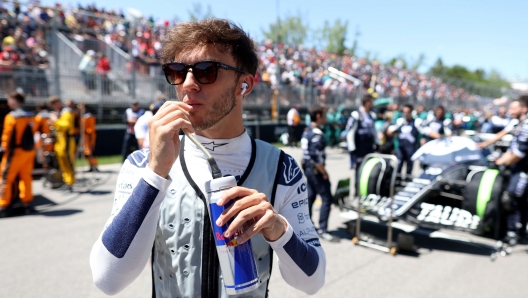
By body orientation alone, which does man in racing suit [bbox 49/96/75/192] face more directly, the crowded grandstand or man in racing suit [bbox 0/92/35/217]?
the man in racing suit

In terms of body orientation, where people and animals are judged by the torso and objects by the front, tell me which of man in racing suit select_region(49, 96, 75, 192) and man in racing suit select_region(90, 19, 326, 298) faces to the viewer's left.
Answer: man in racing suit select_region(49, 96, 75, 192)

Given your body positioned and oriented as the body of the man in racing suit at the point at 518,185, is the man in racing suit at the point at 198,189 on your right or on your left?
on your left

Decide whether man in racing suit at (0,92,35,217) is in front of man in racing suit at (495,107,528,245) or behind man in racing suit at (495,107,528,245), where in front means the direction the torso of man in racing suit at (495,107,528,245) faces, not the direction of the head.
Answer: in front

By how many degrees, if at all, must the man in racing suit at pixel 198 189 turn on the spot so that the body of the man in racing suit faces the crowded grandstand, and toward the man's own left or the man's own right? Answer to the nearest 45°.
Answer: approximately 180°

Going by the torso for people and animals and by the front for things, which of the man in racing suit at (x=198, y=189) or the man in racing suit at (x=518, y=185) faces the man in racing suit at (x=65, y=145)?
the man in racing suit at (x=518, y=185)

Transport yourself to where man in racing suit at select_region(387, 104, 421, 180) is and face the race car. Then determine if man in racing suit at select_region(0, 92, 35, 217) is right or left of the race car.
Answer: right

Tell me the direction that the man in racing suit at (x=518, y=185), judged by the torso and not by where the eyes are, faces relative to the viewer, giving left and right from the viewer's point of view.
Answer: facing to the left of the viewer

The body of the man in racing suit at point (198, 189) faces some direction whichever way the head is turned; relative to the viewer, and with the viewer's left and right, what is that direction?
facing the viewer

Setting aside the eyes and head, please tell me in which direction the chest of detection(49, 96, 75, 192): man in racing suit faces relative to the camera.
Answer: to the viewer's left

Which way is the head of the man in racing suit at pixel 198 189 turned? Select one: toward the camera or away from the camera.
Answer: toward the camera

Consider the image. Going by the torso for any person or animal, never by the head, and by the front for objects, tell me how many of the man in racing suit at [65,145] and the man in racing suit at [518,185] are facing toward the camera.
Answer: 0
